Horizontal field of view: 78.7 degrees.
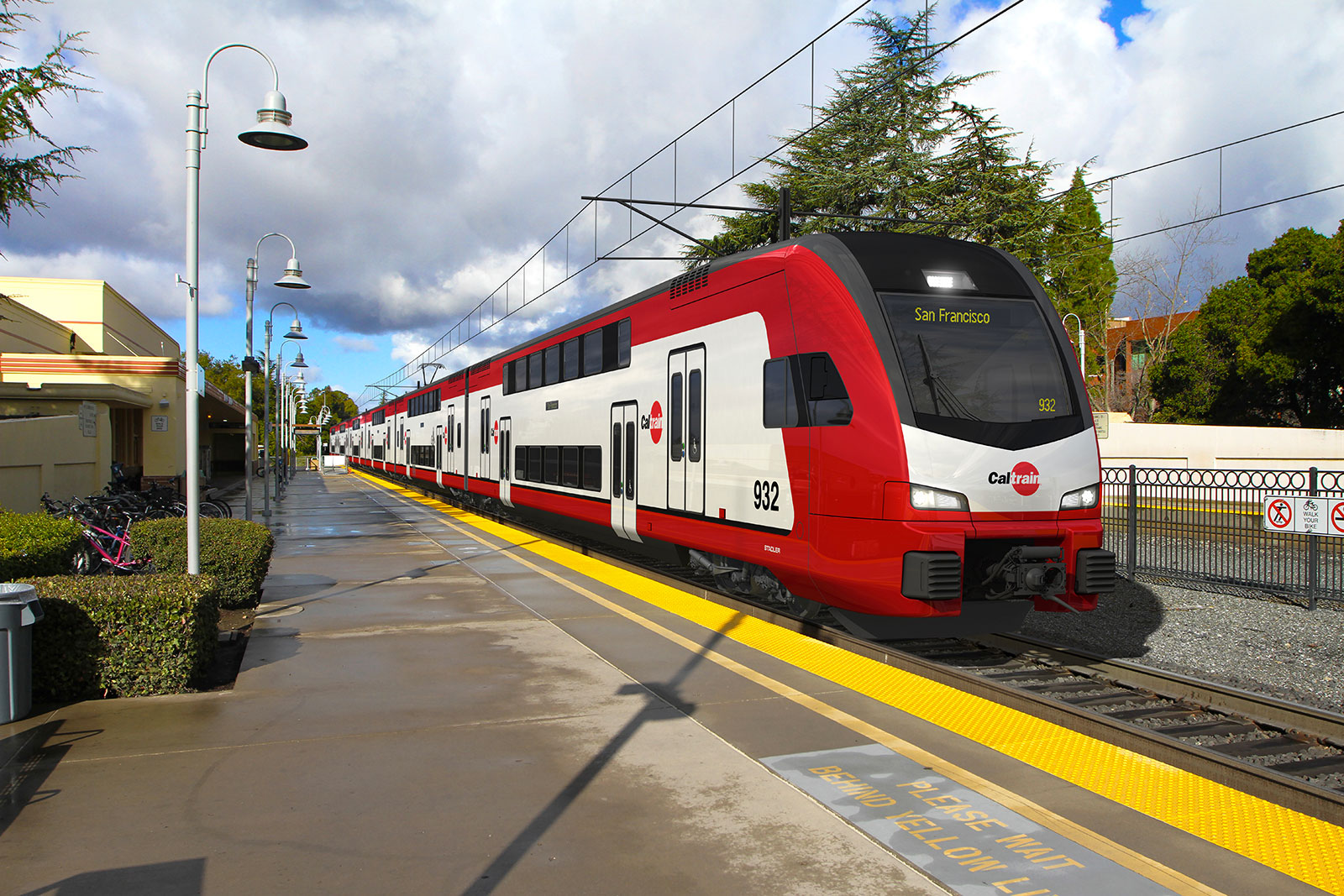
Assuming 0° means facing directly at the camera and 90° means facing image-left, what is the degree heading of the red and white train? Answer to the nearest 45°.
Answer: approximately 315°

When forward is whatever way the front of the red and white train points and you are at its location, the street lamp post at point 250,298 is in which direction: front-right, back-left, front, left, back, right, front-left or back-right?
back

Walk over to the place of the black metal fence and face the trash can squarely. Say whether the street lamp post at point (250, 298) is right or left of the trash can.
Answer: right

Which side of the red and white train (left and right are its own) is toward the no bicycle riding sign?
front

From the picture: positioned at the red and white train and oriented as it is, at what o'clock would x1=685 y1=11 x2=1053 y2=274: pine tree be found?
The pine tree is roughly at 8 o'clock from the red and white train.

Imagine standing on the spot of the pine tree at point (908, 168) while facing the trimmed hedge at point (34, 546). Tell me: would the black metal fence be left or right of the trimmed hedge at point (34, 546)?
left

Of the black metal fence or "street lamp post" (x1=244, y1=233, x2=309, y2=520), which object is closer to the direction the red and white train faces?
the black metal fence

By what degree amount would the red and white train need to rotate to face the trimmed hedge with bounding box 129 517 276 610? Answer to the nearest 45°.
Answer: approximately 135° to its right

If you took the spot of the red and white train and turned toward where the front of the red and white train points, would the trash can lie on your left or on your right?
on your right
